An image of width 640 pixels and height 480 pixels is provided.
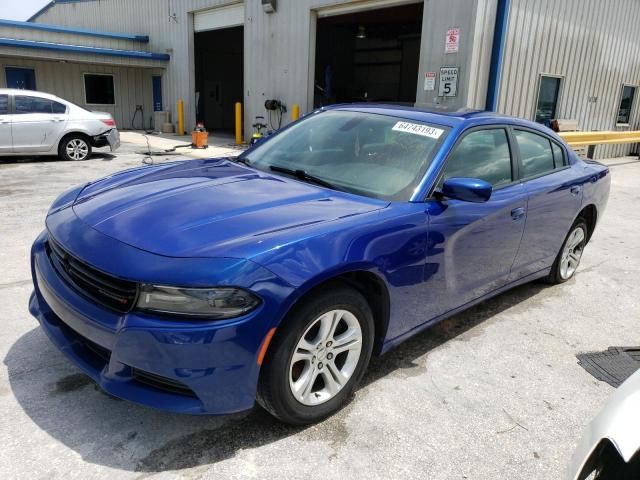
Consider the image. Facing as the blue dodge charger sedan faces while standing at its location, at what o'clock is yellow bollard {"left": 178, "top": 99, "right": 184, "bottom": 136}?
The yellow bollard is roughly at 4 o'clock from the blue dodge charger sedan.

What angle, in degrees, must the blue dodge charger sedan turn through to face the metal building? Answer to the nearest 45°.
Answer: approximately 135° to its right

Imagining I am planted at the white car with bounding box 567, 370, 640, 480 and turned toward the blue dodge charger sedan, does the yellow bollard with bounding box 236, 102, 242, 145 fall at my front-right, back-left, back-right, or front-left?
front-right

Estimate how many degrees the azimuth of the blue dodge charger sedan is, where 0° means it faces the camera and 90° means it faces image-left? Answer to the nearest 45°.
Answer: approximately 45°

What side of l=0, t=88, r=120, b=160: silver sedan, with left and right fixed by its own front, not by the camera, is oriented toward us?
left

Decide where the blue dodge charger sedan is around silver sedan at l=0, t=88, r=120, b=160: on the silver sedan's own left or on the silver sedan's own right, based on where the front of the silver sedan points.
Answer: on the silver sedan's own left

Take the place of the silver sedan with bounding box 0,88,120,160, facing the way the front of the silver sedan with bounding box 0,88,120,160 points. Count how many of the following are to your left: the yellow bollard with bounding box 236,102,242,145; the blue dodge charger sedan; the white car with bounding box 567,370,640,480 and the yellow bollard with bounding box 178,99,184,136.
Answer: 2

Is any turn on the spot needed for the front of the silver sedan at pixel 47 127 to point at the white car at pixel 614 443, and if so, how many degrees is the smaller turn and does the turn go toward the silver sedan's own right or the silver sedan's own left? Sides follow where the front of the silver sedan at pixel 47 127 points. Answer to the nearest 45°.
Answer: approximately 90° to the silver sedan's own left

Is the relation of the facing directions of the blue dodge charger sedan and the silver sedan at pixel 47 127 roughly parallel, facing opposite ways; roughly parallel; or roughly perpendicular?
roughly parallel

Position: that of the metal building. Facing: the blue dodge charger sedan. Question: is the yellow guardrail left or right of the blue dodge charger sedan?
left

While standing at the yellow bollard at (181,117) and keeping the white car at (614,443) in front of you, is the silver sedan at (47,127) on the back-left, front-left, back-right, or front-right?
front-right

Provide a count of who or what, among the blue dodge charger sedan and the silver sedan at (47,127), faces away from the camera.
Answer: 0

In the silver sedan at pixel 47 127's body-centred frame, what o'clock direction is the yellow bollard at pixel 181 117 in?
The yellow bollard is roughly at 4 o'clock from the silver sedan.

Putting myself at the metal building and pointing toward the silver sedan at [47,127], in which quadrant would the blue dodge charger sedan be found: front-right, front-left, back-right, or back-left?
front-left

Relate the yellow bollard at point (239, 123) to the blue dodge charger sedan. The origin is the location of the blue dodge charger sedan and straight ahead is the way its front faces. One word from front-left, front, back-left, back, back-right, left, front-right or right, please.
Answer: back-right

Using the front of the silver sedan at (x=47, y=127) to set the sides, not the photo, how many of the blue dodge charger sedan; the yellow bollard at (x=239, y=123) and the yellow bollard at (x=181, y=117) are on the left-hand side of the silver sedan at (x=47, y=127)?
1

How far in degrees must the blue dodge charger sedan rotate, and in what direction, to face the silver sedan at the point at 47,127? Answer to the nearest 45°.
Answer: approximately 90° to its right
